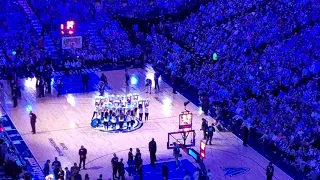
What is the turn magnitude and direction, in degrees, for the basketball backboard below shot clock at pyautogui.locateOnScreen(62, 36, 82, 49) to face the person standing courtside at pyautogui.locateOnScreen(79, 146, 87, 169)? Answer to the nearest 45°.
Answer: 0° — it already faces them

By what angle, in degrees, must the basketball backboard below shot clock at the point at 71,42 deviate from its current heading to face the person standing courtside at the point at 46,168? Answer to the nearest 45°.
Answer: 0° — it already faces them

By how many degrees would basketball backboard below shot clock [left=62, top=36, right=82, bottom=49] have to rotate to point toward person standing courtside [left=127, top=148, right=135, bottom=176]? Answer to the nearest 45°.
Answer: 0° — it already faces them

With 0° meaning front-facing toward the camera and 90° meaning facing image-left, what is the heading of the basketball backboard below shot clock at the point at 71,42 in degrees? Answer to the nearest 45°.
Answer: approximately 0°

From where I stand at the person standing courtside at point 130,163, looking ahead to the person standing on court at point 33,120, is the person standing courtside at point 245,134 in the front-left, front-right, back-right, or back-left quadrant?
back-right

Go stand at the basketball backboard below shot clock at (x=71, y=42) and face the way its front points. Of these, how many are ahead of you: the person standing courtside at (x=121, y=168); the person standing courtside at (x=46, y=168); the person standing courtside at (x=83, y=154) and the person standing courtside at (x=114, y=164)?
4
